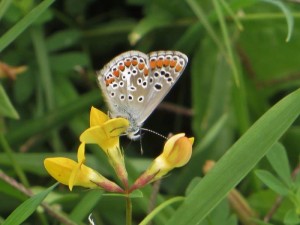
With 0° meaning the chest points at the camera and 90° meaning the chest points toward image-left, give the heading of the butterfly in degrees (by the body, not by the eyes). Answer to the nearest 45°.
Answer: approximately 270°
